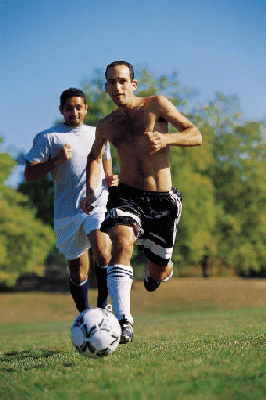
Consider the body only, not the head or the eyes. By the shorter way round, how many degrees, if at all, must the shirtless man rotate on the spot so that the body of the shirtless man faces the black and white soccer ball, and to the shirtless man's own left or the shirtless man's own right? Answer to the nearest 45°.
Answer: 0° — they already face it

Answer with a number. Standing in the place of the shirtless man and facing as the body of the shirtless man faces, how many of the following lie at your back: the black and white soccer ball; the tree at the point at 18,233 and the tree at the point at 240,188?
2

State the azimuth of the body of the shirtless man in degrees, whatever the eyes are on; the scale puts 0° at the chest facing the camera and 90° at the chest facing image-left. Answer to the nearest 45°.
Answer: approximately 0°

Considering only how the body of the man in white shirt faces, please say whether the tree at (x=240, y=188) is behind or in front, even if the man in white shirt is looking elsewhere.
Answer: behind

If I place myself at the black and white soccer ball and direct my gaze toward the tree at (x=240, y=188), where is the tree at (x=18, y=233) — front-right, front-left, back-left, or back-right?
front-left

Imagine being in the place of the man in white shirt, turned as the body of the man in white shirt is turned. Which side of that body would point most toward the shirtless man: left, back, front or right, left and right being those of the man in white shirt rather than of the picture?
front

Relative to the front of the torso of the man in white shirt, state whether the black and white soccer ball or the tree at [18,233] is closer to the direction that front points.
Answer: the black and white soccer ball

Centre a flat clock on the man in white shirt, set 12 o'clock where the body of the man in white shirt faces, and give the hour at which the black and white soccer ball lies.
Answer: The black and white soccer ball is roughly at 12 o'clock from the man in white shirt.

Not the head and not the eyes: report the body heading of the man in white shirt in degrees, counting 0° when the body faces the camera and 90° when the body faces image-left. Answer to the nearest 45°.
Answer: approximately 0°

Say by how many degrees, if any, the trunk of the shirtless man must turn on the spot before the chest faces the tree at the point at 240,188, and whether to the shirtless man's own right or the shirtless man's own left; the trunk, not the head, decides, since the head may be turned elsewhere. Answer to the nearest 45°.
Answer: approximately 180°

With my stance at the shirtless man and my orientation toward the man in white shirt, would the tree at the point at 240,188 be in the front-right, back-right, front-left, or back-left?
front-right

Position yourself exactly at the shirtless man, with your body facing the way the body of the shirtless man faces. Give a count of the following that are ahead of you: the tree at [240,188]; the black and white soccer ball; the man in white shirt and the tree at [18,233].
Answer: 1

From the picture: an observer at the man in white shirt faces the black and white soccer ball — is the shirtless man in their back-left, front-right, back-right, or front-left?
front-left

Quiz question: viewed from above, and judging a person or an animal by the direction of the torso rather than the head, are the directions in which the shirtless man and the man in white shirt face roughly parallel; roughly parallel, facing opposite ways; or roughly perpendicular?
roughly parallel

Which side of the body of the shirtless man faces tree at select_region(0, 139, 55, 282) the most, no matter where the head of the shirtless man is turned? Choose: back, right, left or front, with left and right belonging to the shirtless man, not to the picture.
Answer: back

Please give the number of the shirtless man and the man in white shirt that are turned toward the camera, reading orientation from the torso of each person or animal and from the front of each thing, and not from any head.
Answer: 2
